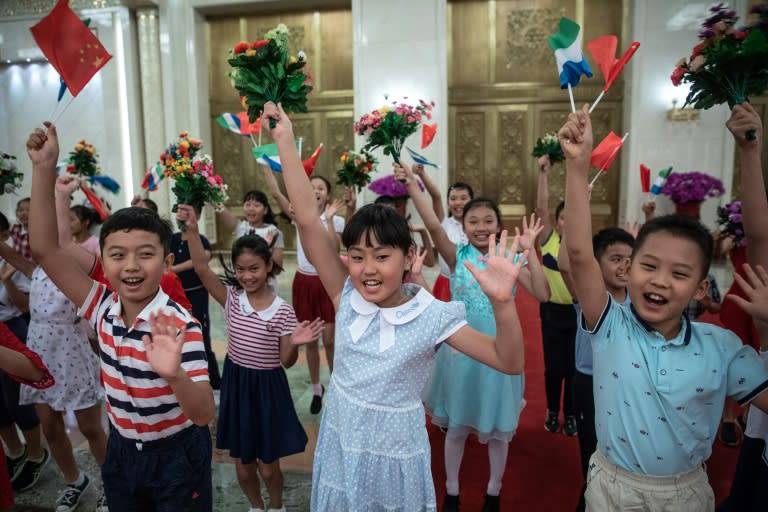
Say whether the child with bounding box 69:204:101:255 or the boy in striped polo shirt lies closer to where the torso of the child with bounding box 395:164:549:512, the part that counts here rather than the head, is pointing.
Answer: the boy in striped polo shirt

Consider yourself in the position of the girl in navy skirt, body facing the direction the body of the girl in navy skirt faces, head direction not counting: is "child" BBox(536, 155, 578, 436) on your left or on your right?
on your left

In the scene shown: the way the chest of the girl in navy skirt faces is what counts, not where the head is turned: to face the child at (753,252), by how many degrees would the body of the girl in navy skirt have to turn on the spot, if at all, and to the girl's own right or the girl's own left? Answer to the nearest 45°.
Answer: approximately 45° to the girl's own left

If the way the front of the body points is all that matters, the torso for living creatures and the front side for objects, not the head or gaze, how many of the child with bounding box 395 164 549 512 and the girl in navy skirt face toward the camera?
2

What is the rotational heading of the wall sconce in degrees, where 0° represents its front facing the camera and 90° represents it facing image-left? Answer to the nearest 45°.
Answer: approximately 0°

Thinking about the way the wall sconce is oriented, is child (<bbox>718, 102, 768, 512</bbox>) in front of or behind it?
in front

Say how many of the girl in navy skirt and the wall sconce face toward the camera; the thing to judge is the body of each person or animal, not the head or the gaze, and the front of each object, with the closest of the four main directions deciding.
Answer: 2

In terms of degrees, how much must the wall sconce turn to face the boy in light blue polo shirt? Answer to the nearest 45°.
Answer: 0° — it already faces them

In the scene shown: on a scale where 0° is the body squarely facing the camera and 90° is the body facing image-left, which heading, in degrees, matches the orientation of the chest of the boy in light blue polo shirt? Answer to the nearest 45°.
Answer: approximately 0°

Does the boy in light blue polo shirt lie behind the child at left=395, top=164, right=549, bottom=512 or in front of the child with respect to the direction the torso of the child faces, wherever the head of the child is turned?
in front

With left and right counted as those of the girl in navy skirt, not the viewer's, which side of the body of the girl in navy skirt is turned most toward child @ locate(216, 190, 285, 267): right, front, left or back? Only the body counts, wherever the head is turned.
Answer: back
